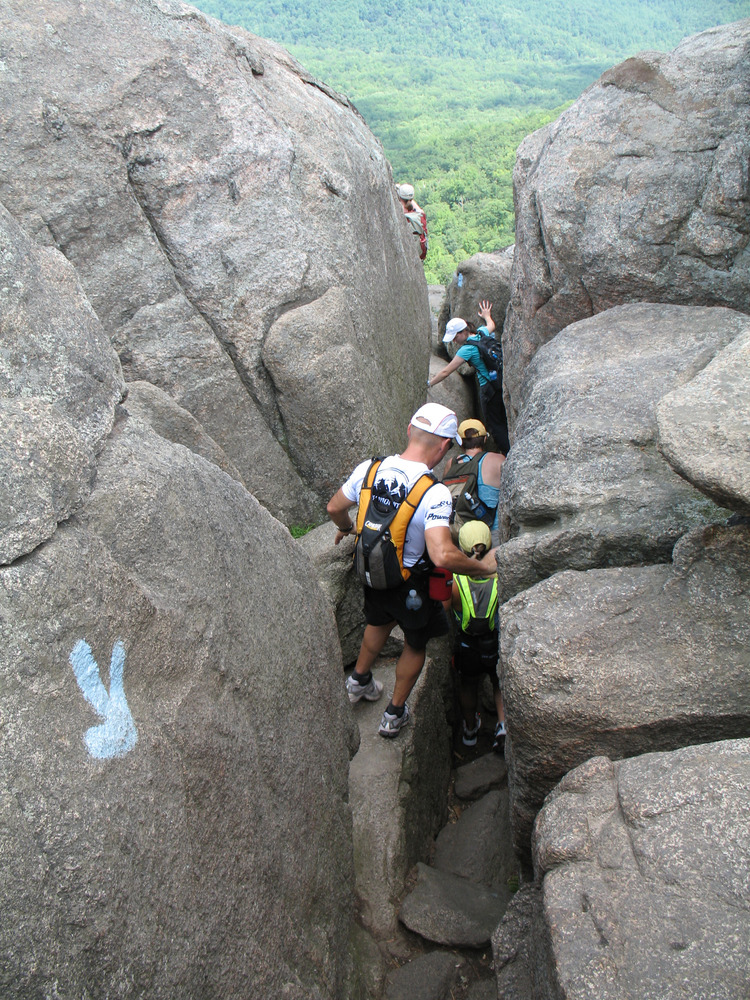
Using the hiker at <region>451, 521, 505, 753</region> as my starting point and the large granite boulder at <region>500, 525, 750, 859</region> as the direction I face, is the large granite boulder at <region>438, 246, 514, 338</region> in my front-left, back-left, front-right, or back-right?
back-left

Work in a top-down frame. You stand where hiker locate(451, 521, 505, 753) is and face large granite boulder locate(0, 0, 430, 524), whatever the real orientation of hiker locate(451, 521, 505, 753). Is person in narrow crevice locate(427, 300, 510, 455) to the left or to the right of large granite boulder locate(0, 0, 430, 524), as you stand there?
right

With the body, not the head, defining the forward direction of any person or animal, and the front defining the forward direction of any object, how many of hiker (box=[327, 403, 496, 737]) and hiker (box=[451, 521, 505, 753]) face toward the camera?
0

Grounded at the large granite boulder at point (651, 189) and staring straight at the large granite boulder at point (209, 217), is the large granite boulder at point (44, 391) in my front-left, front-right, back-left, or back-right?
front-left

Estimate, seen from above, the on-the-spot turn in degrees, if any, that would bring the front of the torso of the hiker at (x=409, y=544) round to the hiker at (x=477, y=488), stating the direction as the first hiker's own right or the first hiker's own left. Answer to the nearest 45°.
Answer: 0° — they already face them

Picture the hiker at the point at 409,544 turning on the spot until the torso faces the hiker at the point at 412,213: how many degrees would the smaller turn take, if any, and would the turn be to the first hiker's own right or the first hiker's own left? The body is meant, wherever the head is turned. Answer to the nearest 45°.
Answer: approximately 45° to the first hiker's own left

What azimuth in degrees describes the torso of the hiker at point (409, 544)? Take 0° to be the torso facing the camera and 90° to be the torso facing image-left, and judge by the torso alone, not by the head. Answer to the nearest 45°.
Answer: approximately 225°

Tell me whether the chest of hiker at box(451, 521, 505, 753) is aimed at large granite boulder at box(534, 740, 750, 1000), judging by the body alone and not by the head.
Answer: no

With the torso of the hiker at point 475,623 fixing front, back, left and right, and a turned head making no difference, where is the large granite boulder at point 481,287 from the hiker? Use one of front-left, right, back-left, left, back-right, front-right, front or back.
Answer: front

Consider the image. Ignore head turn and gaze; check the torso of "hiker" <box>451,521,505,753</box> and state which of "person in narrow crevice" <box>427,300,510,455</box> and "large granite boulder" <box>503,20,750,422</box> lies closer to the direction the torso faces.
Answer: the person in narrow crevice

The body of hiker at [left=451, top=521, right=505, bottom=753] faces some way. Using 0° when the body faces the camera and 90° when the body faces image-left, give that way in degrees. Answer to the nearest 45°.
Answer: approximately 180°

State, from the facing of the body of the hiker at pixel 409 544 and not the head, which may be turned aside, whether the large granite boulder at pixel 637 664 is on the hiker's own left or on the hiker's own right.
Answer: on the hiker's own right

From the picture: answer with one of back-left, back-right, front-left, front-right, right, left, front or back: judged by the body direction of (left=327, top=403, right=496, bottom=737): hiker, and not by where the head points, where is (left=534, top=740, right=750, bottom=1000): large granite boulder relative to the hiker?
back-right

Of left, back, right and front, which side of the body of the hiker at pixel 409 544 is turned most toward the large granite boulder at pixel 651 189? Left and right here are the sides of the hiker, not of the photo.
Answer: front
